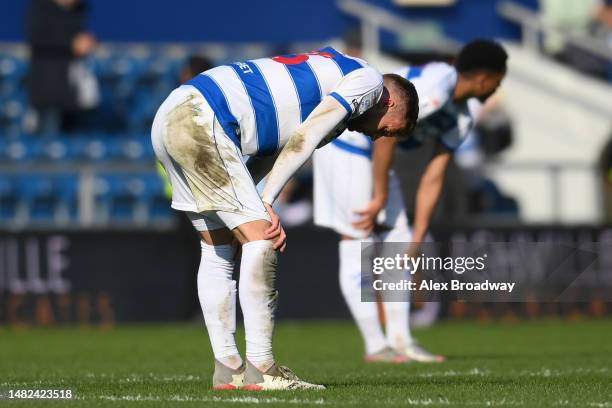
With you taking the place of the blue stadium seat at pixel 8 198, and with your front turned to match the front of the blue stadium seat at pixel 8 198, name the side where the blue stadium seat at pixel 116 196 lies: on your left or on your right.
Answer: on your left

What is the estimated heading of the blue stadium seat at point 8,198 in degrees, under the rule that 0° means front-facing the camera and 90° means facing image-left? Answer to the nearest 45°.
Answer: approximately 0°

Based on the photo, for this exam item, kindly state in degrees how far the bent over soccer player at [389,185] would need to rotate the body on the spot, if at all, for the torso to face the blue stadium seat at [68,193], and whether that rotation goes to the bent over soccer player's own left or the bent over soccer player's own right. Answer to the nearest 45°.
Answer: approximately 135° to the bent over soccer player's own left

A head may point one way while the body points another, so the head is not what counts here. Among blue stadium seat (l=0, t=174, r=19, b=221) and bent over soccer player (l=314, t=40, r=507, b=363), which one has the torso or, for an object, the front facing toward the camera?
the blue stadium seat

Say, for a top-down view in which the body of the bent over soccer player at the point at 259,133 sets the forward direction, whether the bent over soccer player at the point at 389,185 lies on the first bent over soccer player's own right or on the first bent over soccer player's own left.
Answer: on the first bent over soccer player's own left

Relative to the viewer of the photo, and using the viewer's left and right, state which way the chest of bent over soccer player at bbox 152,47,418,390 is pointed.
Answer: facing to the right of the viewer

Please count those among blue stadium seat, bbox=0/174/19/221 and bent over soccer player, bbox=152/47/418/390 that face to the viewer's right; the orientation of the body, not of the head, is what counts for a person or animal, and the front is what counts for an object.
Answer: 1

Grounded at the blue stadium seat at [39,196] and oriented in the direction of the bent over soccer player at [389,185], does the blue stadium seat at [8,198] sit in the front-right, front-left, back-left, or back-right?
back-right

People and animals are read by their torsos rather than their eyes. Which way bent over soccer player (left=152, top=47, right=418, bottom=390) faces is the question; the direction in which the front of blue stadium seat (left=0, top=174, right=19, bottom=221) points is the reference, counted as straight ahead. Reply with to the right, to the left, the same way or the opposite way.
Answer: to the left

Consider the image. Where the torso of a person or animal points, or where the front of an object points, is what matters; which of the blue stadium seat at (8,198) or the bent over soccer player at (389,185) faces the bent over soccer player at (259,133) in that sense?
the blue stadium seat

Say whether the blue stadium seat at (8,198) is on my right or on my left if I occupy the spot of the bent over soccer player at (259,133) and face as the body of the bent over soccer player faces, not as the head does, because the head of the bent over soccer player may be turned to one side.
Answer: on my left

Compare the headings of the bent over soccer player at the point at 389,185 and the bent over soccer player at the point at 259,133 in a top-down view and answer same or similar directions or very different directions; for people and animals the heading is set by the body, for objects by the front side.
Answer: same or similar directions

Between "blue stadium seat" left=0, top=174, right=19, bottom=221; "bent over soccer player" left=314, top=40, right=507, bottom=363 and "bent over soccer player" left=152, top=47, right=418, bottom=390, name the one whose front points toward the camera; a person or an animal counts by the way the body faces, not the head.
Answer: the blue stadium seat

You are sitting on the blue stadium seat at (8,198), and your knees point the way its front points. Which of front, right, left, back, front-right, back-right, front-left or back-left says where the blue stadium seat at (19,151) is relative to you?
back

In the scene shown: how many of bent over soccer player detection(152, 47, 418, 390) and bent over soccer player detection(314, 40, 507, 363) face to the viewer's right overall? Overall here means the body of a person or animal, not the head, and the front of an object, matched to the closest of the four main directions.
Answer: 2

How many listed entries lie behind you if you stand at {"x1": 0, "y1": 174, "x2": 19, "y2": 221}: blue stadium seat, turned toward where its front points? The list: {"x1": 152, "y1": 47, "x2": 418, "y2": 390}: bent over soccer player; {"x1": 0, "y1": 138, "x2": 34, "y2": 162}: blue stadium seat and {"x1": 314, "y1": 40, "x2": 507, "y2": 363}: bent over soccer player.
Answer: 1

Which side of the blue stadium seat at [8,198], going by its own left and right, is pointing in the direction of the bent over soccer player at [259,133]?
front

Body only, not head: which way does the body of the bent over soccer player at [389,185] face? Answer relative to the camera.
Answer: to the viewer's right
